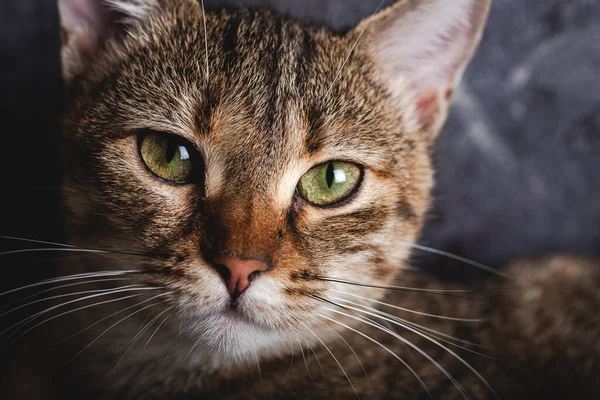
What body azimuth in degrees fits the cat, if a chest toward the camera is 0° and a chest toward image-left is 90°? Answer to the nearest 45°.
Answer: approximately 45°
